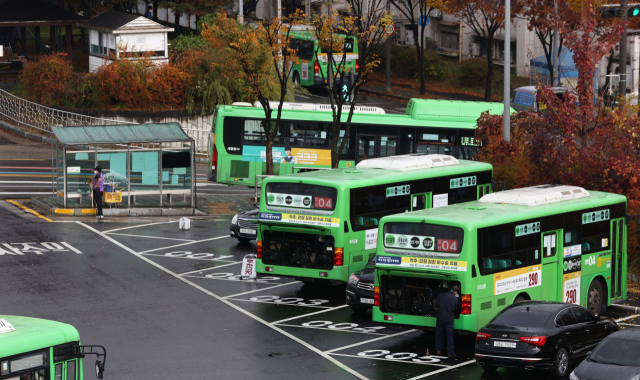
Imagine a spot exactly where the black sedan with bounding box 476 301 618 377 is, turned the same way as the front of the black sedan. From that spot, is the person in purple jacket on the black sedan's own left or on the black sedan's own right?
on the black sedan's own left

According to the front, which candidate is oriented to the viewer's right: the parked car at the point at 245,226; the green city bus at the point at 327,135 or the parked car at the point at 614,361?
the green city bus

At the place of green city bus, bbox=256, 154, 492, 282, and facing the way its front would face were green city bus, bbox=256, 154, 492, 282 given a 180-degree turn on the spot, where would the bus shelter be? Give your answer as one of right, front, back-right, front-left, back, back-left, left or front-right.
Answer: right

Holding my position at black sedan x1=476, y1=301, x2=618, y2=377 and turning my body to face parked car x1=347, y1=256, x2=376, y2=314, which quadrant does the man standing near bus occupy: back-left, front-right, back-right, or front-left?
front-left

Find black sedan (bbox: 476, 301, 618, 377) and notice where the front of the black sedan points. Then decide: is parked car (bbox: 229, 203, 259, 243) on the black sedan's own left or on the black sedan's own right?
on the black sedan's own left

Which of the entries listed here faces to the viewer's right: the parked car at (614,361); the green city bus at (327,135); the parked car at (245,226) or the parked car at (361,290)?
the green city bus

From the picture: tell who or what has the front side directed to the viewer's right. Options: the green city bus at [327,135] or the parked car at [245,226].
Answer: the green city bus

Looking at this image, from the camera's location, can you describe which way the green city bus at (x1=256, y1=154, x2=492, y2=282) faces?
facing away from the viewer and to the right of the viewer

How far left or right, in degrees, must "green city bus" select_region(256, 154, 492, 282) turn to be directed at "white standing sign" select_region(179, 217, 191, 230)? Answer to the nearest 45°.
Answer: approximately 90° to its left

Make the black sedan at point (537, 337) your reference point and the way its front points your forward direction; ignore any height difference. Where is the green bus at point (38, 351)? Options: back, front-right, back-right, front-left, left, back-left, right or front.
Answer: back
